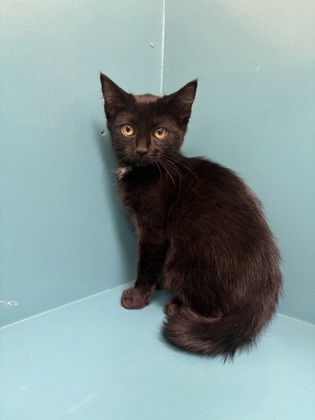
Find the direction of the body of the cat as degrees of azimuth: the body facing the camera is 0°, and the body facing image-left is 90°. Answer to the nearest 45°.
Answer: approximately 90°
